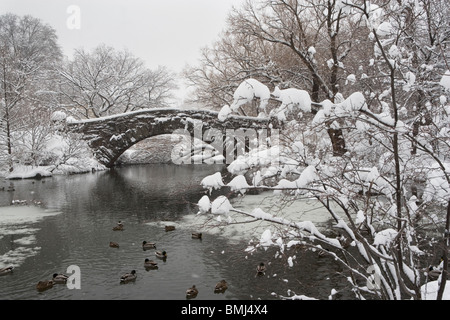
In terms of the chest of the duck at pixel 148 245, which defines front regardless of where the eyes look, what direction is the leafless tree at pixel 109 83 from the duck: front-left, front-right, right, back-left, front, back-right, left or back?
right

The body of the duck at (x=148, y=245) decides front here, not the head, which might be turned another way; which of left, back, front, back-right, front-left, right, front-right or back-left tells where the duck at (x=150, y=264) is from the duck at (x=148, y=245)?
left

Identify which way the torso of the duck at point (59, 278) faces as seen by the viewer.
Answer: to the viewer's left

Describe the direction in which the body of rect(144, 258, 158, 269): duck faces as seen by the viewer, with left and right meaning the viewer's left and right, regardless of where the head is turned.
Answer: facing to the left of the viewer

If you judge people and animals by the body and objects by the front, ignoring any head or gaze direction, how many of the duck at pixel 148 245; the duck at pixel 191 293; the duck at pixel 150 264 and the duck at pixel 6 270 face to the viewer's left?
2
